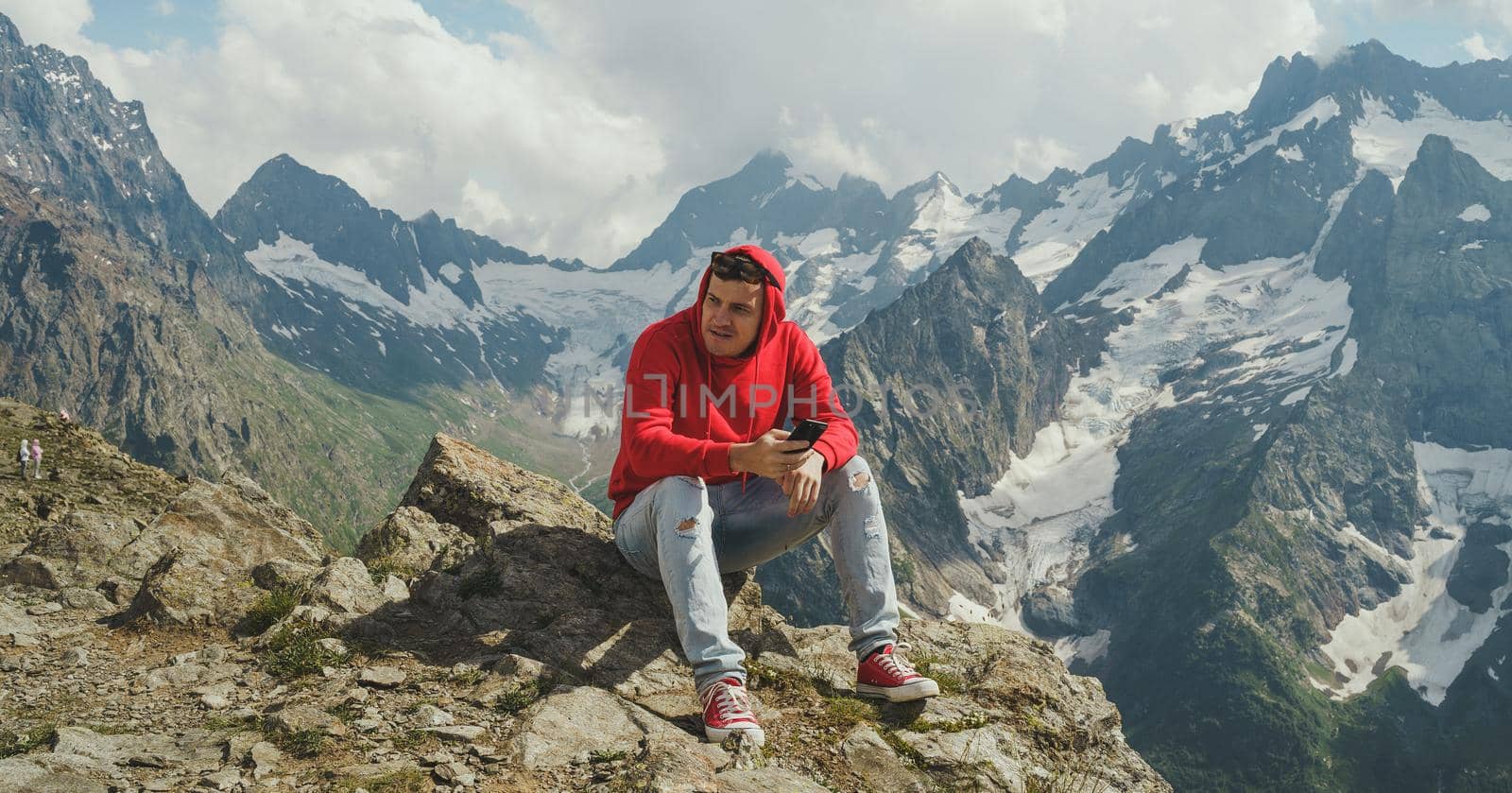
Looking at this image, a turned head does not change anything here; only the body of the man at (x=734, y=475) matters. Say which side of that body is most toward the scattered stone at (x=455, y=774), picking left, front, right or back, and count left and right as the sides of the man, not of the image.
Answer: right

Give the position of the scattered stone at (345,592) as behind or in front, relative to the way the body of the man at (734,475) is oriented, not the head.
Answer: behind

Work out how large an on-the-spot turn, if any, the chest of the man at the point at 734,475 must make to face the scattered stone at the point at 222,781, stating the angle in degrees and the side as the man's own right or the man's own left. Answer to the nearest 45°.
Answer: approximately 90° to the man's own right

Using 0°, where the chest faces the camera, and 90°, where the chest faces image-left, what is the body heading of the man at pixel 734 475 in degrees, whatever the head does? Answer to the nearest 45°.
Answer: approximately 315°

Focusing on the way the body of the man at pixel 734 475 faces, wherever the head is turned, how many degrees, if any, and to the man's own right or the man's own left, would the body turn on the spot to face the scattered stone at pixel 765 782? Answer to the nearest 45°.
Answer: approximately 45° to the man's own right
